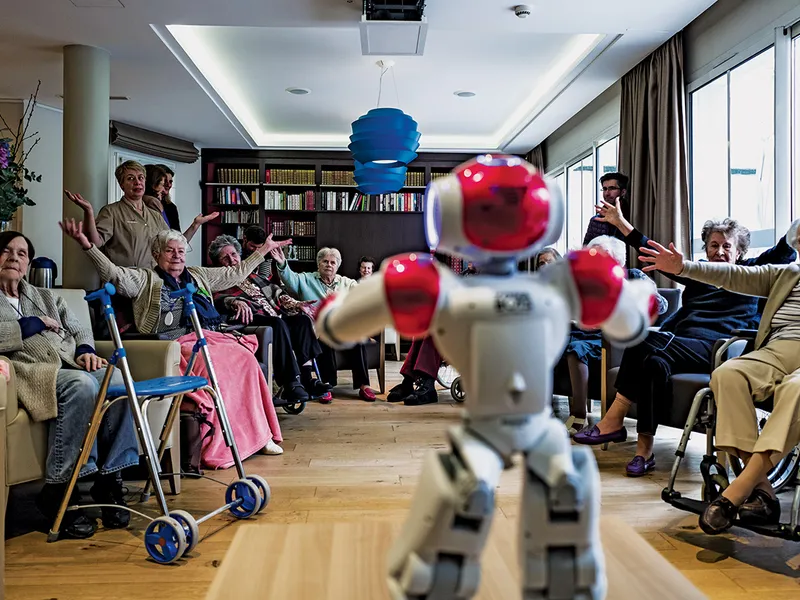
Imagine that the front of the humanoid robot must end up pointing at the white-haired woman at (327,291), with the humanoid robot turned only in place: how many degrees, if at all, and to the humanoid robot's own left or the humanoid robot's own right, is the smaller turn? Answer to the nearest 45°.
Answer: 0° — it already faces them

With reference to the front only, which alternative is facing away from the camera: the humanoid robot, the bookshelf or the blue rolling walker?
the humanoid robot

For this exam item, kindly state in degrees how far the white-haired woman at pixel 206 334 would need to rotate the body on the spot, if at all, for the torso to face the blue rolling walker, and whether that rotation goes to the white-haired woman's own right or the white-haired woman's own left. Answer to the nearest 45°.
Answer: approximately 45° to the white-haired woman's own right

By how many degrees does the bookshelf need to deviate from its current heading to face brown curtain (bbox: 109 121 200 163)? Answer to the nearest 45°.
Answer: approximately 45° to its right

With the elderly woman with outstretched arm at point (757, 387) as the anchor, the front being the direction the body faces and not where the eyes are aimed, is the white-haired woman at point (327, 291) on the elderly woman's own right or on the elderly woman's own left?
on the elderly woman's own right

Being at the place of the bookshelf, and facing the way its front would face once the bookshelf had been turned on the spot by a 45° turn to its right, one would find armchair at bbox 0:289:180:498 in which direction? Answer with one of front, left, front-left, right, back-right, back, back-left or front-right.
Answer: front-left

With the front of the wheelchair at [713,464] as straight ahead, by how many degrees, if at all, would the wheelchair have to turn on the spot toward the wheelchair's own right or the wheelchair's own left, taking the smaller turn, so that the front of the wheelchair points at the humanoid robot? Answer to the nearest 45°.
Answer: approximately 45° to the wheelchair's own left

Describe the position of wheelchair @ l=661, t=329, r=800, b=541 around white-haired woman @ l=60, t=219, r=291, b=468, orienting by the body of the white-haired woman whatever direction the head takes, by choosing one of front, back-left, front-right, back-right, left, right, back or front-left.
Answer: front

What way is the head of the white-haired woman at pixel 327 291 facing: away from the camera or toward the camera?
toward the camera

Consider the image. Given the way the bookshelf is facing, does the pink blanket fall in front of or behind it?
in front

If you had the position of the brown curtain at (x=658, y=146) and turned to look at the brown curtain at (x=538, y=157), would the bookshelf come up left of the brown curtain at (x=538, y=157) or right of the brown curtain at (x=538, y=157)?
left

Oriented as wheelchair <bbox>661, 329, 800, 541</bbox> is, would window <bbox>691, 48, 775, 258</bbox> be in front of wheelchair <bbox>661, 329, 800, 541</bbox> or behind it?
behind

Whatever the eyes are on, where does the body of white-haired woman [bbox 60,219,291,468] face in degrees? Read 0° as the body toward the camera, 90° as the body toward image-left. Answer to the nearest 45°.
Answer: approximately 315°

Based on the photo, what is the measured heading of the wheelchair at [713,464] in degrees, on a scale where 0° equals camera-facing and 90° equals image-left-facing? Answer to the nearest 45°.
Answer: approximately 45°

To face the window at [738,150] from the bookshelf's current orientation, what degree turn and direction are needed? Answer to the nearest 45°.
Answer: approximately 45° to its left

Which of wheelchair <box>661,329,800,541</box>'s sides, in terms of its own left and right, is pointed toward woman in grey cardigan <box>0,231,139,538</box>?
front

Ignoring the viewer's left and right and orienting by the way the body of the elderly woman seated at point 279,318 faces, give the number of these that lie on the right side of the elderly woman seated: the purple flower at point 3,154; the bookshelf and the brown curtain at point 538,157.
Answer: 1
